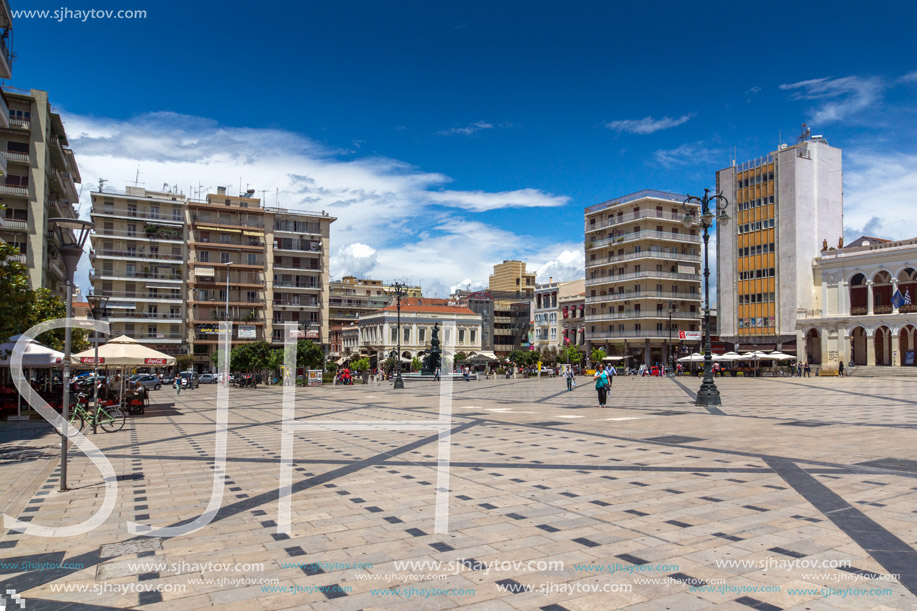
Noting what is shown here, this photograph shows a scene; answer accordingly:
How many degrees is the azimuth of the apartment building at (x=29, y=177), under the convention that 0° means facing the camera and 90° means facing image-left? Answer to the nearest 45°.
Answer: approximately 315°

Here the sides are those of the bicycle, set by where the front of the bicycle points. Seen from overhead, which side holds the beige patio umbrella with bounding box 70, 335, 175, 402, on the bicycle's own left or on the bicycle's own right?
on the bicycle's own right

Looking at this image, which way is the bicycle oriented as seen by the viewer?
to the viewer's left

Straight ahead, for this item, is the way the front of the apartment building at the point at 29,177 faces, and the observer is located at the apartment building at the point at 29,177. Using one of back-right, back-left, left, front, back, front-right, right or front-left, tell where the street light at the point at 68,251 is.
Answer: front-right
